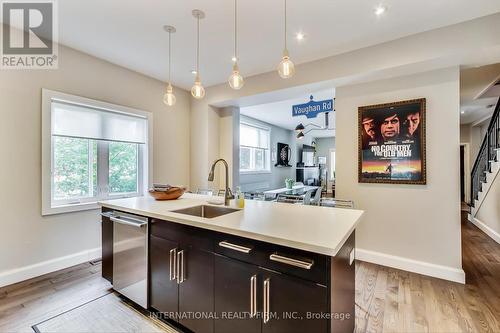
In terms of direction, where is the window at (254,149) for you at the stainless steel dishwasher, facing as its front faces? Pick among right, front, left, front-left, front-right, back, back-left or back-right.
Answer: back

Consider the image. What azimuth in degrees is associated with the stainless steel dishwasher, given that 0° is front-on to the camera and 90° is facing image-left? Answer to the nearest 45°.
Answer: approximately 45°

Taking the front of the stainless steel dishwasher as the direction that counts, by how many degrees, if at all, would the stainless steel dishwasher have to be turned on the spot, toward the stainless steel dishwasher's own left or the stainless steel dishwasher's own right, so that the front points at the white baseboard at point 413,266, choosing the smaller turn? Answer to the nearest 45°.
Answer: approximately 135° to the stainless steel dishwasher's own left

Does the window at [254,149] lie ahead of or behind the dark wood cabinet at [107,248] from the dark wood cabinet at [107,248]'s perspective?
behind

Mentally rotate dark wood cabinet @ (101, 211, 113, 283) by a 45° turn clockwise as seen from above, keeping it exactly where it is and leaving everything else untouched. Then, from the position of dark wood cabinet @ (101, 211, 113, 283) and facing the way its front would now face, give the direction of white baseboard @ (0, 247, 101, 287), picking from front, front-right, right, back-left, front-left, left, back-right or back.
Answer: front-right

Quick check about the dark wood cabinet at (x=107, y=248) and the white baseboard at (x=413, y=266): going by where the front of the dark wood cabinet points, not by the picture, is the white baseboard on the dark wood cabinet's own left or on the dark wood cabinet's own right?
on the dark wood cabinet's own left
